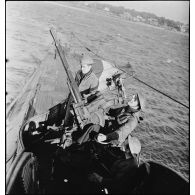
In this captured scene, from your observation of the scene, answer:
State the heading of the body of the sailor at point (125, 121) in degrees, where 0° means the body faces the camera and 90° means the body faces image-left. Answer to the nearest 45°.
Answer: approximately 90°
